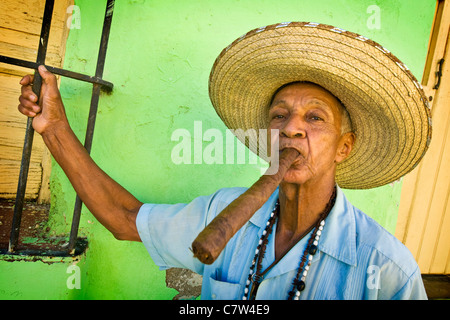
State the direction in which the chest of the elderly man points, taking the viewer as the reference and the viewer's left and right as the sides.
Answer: facing the viewer and to the left of the viewer

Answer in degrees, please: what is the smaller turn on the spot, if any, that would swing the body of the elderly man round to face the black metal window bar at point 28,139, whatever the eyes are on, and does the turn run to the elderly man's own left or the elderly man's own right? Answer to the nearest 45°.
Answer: approximately 45° to the elderly man's own right

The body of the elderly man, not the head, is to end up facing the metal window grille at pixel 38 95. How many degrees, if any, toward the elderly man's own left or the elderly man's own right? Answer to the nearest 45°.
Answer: approximately 45° to the elderly man's own right
